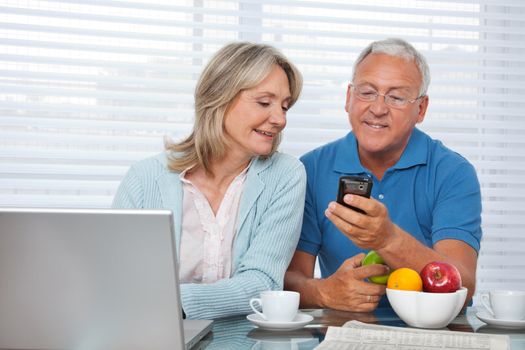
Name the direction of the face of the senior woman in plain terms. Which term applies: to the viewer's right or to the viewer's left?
to the viewer's right

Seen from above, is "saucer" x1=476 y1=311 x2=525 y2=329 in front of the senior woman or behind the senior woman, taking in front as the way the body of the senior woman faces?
in front

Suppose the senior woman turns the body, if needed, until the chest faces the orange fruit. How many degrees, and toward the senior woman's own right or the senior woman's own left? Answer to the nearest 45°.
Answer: approximately 45° to the senior woman's own left

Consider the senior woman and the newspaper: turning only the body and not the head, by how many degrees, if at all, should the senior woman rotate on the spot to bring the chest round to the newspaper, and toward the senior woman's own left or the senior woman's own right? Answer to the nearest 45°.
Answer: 0° — they already face it

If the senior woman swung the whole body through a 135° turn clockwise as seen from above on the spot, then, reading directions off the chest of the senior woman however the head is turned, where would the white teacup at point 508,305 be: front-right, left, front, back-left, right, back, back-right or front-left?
back

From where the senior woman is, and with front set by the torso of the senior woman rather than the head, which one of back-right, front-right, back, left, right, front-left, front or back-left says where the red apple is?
front-left

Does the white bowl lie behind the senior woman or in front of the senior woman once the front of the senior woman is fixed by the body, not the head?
in front

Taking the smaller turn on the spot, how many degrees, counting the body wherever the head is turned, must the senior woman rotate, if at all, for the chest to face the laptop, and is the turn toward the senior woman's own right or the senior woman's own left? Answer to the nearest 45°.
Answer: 0° — they already face it

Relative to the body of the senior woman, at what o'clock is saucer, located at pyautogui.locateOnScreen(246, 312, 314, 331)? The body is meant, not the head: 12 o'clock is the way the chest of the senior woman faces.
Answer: The saucer is roughly at 12 o'clock from the senior woman.

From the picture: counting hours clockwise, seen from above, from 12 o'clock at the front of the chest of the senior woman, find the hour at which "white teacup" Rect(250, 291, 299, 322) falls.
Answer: The white teacup is roughly at 12 o'clock from the senior woman.

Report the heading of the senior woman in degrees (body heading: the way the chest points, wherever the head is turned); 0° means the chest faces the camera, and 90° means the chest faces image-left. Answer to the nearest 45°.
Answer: approximately 0°
